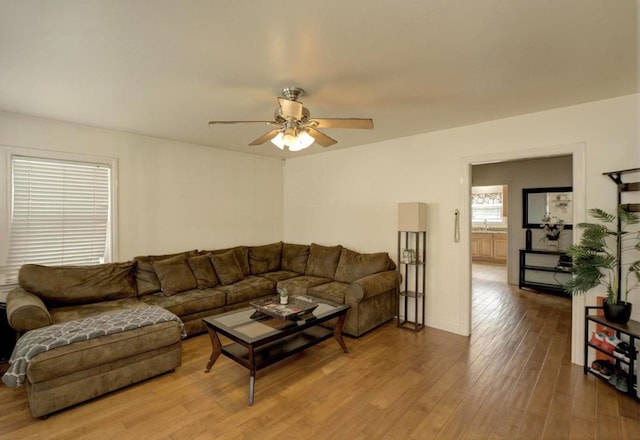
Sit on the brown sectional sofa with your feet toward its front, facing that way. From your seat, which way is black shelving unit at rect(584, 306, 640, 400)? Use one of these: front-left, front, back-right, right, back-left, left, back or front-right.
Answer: front

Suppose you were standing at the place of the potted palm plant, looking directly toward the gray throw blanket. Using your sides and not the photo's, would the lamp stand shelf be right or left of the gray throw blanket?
right

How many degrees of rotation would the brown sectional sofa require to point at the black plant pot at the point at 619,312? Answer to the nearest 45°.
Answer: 0° — it already faces it

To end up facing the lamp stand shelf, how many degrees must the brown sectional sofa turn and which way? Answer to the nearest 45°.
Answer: approximately 45° to its left

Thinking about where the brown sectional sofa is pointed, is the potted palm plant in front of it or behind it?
in front

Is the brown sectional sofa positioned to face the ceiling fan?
yes

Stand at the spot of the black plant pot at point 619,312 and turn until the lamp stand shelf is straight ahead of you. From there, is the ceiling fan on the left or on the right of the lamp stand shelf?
left

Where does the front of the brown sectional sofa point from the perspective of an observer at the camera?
facing the viewer and to the right of the viewer
